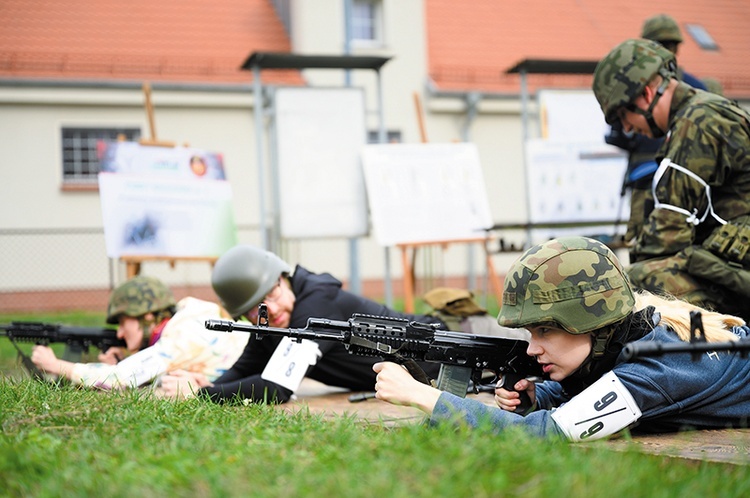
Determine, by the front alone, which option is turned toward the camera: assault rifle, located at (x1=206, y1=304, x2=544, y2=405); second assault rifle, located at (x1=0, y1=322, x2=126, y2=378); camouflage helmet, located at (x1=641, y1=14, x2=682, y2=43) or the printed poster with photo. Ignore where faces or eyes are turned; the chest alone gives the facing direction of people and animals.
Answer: the printed poster with photo

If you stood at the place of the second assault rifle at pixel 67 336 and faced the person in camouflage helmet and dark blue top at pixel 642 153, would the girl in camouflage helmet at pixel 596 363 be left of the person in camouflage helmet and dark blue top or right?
right

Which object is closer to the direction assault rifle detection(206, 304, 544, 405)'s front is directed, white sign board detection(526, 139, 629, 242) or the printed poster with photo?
the printed poster with photo

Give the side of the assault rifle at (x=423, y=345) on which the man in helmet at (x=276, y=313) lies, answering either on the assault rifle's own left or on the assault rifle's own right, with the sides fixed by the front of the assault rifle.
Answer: on the assault rifle's own right

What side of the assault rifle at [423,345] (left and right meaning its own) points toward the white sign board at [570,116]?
right

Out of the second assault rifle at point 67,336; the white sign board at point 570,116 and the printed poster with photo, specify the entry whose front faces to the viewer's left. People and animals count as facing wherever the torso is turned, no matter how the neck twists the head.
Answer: the second assault rifle

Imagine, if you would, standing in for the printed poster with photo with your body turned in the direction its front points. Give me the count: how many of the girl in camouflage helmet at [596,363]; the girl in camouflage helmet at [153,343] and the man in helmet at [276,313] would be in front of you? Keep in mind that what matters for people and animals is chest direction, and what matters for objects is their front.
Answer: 3

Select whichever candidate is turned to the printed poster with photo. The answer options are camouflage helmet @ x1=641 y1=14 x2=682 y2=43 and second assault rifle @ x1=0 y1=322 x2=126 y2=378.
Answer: the camouflage helmet

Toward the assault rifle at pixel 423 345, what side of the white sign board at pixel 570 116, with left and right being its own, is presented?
front

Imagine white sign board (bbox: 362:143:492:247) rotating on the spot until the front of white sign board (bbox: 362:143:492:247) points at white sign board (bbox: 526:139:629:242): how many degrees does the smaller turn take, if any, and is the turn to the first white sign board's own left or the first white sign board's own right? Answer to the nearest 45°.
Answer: approximately 135° to the first white sign board's own left

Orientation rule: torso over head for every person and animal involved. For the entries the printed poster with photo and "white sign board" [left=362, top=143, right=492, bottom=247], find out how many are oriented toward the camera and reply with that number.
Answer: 2

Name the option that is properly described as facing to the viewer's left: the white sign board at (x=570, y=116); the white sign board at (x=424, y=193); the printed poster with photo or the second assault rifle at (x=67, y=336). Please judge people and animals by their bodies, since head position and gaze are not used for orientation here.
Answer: the second assault rifle

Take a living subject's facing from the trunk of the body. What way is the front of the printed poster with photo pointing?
toward the camera

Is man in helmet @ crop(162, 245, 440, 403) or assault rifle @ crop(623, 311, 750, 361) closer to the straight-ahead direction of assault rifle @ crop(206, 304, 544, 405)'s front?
the man in helmet

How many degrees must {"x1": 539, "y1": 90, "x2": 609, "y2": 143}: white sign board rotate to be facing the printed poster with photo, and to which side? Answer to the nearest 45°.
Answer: approximately 45° to its right

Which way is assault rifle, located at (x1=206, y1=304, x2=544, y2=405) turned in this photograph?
to the viewer's left

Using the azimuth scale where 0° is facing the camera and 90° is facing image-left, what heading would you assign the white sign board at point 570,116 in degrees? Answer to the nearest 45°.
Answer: approximately 0°

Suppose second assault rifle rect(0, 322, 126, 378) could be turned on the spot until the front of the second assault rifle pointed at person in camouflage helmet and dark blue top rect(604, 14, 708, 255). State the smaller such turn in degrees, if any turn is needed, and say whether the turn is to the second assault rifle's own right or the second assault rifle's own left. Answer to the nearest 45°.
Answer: approximately 180°

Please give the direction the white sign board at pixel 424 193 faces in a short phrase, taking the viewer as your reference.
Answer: facing the viewer

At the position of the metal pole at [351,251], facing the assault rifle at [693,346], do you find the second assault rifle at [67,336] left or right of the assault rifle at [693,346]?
right

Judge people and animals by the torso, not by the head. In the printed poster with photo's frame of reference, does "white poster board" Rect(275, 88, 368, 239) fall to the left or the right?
on its left

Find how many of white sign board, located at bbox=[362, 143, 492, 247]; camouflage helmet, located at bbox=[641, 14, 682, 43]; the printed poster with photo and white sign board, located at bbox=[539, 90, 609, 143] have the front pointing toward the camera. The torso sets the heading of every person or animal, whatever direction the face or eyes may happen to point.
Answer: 3

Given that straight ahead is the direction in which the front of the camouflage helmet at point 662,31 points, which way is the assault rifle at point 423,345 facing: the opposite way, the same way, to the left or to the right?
the same way

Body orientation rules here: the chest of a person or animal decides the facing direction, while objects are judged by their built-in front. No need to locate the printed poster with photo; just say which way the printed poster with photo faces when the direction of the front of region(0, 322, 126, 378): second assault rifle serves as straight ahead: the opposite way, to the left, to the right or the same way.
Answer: to the left

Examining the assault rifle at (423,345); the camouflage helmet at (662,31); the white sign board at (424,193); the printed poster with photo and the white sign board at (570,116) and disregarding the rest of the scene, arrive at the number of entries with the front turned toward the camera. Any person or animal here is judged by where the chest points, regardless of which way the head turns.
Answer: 3
